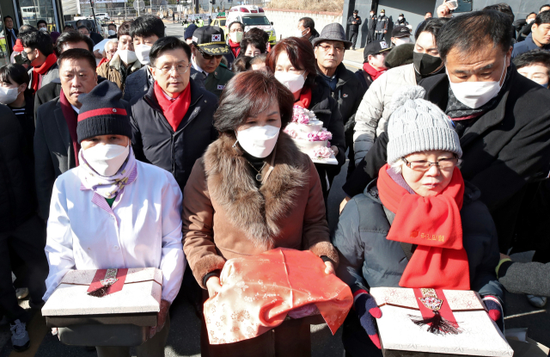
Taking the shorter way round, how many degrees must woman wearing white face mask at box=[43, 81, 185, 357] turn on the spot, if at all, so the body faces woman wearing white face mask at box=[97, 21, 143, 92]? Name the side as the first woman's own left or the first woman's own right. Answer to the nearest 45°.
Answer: approximately 180°

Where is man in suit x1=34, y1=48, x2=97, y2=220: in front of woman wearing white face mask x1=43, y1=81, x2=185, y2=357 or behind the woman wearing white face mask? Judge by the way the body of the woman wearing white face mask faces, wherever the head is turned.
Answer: behind

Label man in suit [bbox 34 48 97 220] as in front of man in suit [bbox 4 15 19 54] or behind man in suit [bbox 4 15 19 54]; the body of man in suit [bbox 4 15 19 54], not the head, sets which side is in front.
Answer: in front

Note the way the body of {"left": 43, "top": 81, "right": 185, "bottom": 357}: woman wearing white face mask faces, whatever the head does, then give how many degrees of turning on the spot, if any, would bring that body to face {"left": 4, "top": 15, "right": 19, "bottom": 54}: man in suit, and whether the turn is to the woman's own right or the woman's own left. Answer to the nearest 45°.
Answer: approximately 180°

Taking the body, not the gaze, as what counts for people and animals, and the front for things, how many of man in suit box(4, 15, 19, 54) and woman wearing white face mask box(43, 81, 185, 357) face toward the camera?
2

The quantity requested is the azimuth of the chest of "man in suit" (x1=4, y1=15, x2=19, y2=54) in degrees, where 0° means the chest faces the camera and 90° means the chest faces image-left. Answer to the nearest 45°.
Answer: approximately 0°

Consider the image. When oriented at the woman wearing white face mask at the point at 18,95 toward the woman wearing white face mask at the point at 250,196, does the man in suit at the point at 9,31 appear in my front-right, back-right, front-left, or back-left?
back-left
